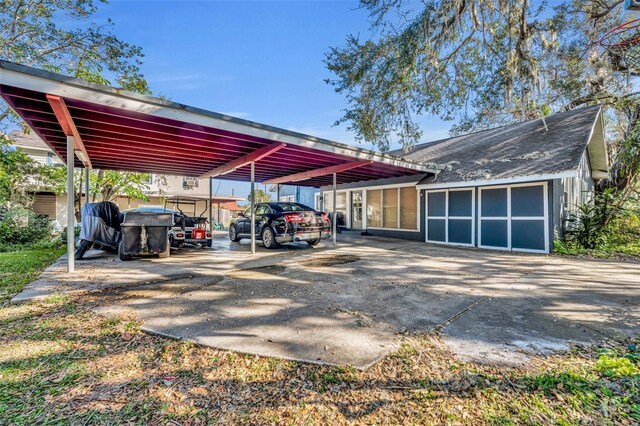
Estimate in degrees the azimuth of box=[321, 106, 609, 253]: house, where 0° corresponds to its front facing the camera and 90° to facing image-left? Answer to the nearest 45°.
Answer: approximately 45°

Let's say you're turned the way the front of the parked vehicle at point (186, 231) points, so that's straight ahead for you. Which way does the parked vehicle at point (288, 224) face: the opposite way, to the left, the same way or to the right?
the same way

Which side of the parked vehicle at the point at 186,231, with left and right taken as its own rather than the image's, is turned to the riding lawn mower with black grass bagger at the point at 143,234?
left

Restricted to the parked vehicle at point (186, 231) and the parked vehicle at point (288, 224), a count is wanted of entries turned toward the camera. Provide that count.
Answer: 0

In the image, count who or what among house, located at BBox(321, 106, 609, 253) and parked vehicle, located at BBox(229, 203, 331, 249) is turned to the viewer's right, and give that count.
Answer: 0

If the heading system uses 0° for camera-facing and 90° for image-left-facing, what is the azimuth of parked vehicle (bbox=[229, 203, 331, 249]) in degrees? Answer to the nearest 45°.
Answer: approximately 135°

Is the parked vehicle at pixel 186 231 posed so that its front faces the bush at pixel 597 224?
no

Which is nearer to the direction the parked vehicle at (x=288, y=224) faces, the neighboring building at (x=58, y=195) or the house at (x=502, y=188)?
the neighboring building

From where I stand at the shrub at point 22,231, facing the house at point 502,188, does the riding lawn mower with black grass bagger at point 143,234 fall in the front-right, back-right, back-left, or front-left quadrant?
front-right

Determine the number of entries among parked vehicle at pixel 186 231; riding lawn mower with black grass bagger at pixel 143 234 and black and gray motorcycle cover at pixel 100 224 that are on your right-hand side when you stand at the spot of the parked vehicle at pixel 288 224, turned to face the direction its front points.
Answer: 0

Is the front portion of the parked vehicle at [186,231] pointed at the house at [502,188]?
no

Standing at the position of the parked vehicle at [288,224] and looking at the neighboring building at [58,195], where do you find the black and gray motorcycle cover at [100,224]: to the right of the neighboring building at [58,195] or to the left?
left

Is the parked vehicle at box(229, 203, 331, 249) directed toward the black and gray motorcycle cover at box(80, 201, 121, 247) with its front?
no

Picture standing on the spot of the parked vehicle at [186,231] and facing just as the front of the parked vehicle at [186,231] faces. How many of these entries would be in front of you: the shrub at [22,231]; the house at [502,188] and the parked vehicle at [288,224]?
1

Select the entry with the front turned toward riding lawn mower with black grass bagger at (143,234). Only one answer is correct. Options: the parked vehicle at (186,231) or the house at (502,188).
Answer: the house
